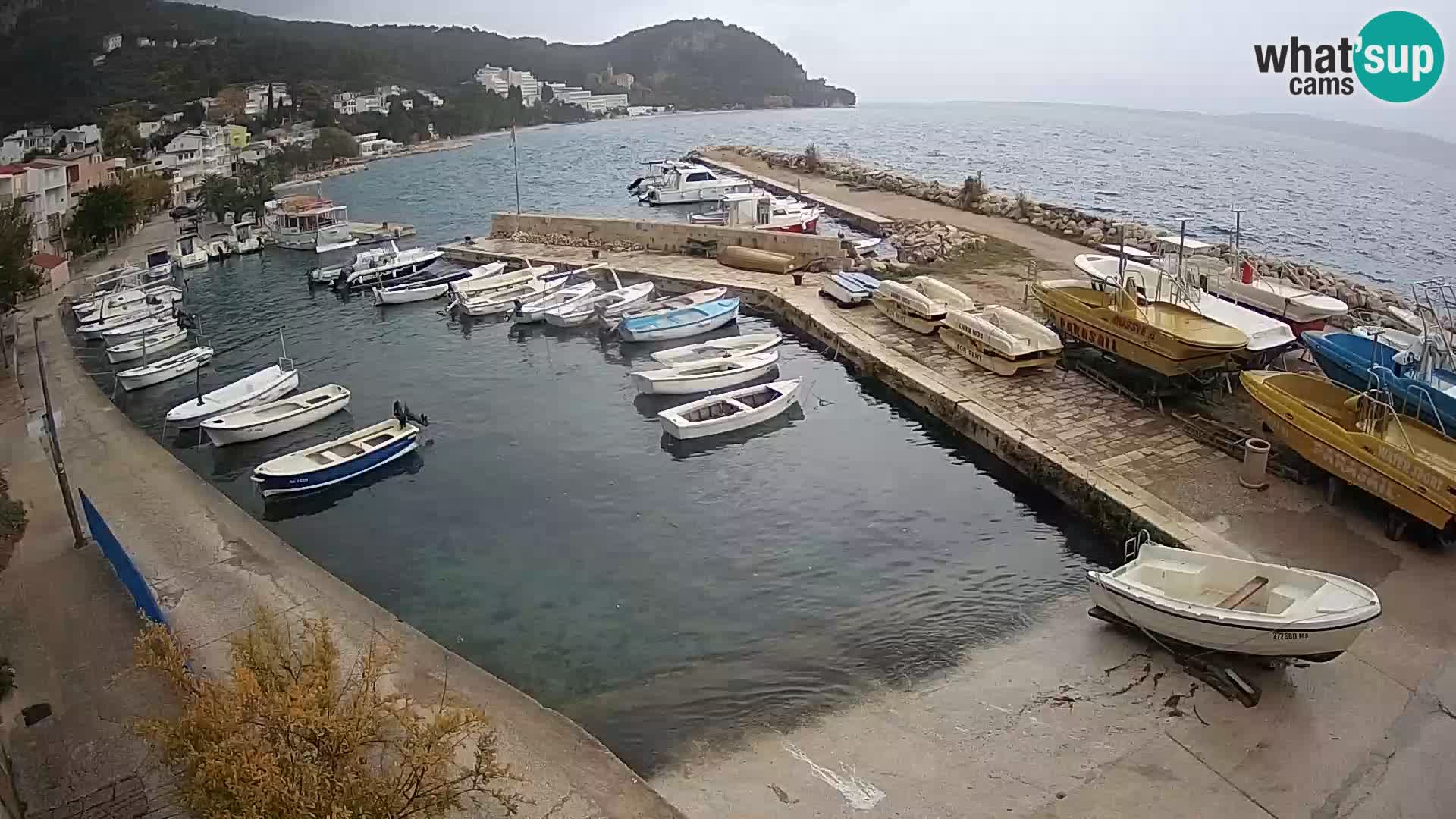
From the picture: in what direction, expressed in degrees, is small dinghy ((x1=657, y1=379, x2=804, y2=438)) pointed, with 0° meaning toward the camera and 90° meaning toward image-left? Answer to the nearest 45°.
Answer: approximately 225°

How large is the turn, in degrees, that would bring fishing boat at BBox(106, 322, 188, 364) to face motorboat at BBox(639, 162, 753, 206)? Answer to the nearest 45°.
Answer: approximately 180°

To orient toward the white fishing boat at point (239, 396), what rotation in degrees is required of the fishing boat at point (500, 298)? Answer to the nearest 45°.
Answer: approximately 180°

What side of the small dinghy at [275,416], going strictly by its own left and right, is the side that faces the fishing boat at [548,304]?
back

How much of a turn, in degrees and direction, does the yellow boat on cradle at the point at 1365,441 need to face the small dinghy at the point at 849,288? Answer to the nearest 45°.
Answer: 0° — it already faces it

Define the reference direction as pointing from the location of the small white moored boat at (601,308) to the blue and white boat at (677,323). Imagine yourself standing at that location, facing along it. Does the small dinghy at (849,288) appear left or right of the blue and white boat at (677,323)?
left
